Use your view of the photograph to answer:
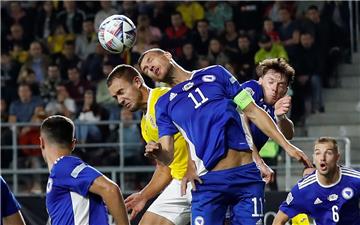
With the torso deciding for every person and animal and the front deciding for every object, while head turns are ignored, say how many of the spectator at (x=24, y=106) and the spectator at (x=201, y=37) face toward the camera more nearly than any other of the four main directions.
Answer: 2

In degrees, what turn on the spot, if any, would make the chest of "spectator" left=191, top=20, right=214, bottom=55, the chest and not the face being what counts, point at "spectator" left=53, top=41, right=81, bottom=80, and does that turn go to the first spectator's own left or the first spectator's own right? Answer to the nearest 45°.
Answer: approximately 90° to the first spectator's own right

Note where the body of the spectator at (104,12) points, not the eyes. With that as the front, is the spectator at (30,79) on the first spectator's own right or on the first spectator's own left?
on the first spectator's own right

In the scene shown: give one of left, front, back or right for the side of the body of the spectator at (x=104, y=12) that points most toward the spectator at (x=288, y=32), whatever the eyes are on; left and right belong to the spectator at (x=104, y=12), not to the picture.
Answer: left

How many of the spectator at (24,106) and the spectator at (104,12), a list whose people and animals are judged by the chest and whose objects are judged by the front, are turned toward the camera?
2

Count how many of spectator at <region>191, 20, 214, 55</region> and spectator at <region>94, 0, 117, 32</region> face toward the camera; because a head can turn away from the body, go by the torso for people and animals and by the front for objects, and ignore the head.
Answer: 2

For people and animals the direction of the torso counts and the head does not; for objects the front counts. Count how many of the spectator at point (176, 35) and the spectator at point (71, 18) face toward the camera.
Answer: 2
